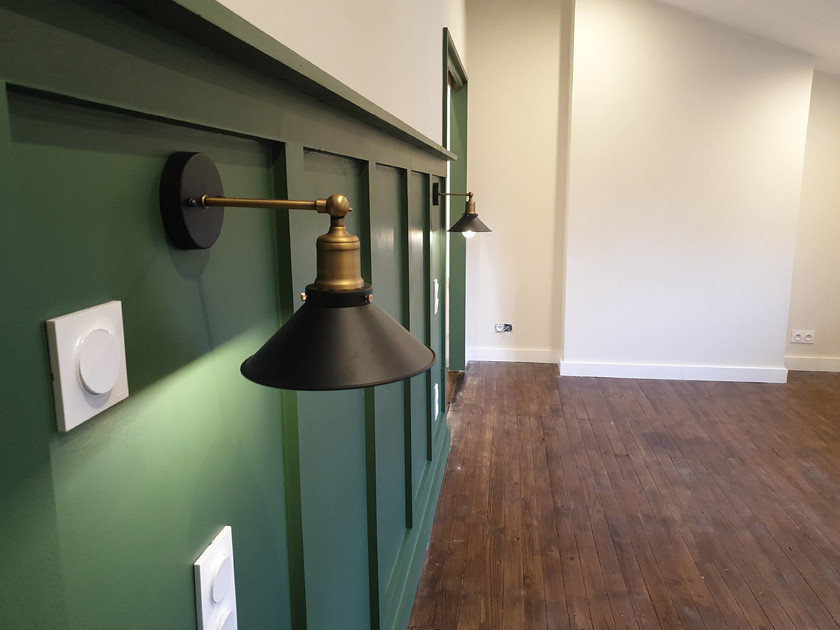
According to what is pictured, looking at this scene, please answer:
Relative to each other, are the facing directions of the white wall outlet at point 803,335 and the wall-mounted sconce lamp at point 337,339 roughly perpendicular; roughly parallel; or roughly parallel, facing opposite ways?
roughly perpendicular

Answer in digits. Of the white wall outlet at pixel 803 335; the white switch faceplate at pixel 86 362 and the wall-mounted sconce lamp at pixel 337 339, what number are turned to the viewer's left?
0

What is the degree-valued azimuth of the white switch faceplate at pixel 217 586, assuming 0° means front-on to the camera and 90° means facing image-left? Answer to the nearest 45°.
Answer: approximately 315°

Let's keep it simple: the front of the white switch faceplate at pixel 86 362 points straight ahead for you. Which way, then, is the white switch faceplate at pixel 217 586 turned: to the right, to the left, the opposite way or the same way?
the same way

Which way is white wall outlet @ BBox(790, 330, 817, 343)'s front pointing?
toward the camera

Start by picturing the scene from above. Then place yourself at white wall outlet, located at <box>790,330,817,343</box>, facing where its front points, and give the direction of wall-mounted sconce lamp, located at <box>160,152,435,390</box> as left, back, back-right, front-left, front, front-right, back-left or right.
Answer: front

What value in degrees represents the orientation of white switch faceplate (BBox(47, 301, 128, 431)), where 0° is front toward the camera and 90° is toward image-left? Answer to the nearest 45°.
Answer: approximately 315°

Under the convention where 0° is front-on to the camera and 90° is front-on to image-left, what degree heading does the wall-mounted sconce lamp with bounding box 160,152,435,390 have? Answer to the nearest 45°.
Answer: approximately 315°

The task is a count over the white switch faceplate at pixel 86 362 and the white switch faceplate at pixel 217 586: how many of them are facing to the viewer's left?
0

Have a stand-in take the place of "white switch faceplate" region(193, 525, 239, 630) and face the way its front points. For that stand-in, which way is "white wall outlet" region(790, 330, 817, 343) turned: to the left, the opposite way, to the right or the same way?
to the right

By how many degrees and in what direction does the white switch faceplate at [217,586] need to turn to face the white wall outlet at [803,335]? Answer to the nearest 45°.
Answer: approximately 90° to its left

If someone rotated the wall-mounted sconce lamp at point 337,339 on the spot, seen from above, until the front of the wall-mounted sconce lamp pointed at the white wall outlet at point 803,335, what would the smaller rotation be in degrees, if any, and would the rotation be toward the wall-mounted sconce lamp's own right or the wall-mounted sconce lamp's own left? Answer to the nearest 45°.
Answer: approximately 90° to the wall-mounted sconce lamp's own left

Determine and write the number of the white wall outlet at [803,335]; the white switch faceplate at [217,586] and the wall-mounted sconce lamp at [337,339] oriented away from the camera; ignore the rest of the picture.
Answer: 0
